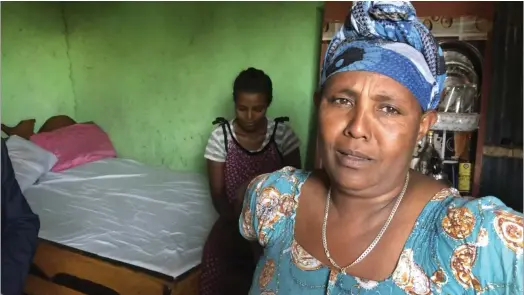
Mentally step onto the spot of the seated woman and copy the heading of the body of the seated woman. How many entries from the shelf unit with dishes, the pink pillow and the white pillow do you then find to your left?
1

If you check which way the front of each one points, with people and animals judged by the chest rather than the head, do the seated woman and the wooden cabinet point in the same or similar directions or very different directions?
same or similar directions

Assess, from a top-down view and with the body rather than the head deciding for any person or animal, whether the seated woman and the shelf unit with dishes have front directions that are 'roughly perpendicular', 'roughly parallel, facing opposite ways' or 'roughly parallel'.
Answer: roughly parallel

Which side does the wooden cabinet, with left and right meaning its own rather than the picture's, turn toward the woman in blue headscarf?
front

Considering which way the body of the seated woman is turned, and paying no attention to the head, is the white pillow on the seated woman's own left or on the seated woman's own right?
on the seated woman's own right

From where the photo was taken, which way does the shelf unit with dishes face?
toward the camera

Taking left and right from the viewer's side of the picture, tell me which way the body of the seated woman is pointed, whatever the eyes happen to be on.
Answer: facing the viewer

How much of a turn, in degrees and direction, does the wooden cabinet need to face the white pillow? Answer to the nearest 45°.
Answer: approximately 90° to its right

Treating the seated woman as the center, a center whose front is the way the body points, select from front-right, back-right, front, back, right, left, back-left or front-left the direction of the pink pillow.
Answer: back-right

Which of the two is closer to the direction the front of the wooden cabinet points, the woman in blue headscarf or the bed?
the woman in blue headscarf

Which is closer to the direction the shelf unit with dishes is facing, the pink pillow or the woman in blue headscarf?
the woman in blue headscarf

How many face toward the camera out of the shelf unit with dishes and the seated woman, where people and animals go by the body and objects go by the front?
2

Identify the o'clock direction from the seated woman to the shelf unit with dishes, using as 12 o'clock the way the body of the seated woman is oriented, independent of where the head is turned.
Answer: The shelf unit with dishes is roughly at 9 o'clock from the seated woman.
